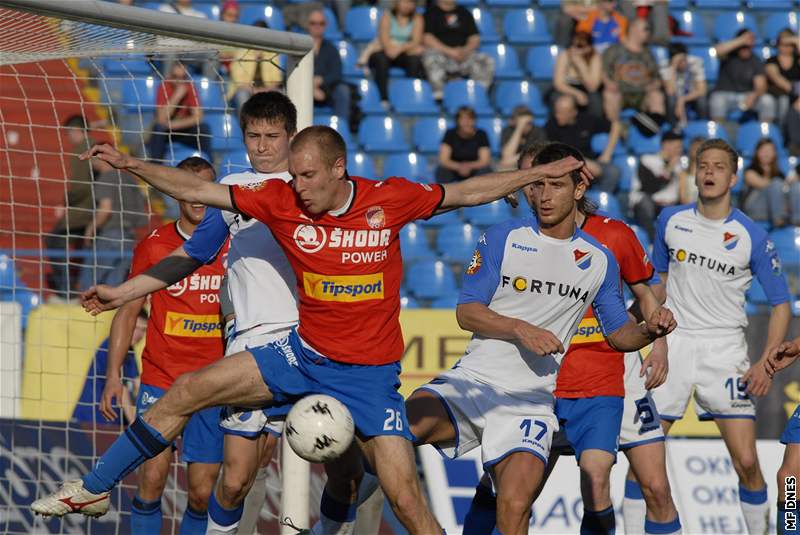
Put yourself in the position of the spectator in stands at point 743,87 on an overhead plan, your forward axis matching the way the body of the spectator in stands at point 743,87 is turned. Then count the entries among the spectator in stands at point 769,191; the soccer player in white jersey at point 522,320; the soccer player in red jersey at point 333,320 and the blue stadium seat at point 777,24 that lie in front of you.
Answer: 3

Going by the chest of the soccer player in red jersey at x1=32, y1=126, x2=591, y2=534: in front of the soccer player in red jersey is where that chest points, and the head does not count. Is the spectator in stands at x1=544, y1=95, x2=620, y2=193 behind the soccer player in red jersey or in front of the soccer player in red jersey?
behind

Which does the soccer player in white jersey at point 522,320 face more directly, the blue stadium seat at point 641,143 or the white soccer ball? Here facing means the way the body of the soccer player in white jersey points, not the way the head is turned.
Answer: the white soccer ball

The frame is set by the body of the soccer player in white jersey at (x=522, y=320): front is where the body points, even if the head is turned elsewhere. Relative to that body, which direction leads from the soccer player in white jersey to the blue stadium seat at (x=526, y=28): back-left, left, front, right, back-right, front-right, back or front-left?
back

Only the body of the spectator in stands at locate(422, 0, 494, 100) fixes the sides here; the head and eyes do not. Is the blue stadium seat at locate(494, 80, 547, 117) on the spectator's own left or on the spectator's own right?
on the spectator's own left

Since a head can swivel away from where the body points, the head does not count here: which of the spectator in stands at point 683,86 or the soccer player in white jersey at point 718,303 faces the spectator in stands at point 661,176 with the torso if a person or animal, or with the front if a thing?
the spectator in stands at point 683,86

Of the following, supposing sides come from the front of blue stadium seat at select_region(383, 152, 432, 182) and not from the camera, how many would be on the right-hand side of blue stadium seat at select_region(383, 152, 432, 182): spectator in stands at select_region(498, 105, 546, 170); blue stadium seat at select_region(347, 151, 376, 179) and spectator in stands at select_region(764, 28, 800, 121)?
1

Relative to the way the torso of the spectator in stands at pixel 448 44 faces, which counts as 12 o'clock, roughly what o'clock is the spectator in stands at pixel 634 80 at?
the spectator in stands at pixel 634 80 is roughly at 9 o'clock from the spectator in stands at pixel 448 44.

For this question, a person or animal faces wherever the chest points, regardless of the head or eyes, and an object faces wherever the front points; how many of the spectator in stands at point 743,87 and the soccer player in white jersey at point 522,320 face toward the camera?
2

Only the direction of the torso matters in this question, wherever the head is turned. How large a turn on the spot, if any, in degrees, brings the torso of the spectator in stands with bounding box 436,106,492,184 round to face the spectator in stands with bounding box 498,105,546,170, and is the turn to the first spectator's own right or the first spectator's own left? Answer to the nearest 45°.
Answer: approximately 135° to the first spectator's own left

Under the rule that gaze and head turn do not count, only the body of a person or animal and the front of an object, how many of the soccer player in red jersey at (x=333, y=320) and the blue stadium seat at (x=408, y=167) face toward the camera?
2

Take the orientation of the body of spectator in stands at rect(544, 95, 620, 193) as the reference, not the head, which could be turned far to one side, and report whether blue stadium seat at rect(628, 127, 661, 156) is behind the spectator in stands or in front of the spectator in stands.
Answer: behind

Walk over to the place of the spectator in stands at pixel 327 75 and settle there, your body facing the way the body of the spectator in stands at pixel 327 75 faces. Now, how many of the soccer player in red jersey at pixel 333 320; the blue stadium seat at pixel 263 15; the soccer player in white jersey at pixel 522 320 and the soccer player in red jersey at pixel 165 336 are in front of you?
3

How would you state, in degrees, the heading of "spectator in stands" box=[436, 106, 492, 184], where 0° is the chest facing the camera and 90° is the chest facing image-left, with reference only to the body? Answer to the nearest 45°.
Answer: approximately 0°
